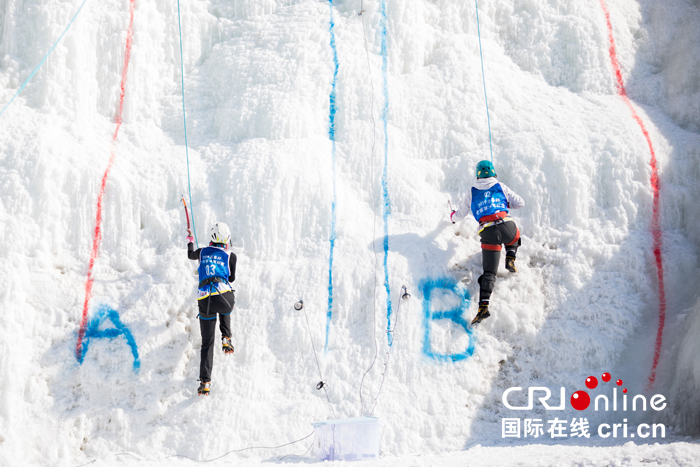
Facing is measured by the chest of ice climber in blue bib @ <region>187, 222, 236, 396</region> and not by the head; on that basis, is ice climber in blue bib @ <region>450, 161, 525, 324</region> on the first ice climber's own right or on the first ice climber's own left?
on the first ice climber's own right

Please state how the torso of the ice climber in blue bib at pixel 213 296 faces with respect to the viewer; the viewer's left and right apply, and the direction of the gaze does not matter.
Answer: facing away from the viewer

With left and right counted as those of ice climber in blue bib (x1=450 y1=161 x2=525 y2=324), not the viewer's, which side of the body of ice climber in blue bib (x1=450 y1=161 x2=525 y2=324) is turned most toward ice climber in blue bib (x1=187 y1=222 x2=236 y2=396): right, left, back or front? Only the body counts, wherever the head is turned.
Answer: left

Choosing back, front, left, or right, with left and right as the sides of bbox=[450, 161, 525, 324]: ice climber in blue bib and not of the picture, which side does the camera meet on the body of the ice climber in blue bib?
back

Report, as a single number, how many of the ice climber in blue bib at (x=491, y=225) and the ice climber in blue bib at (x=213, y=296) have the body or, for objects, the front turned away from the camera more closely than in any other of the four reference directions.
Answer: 2
